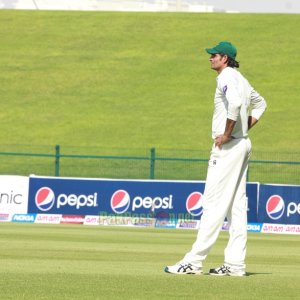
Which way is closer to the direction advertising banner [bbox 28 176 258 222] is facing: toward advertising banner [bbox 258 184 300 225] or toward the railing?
the advertising banner

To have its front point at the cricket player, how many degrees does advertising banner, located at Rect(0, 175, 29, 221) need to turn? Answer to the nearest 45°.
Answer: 0° — it already faces them

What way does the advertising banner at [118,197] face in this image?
toward the camera

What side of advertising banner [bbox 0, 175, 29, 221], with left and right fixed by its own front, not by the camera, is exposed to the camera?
front

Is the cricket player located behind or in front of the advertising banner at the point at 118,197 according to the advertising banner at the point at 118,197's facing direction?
in front

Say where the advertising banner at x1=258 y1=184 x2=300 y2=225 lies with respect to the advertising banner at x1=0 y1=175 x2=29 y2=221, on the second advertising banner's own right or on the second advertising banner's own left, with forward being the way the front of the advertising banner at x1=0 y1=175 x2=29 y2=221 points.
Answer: on the second advertising banner's own left

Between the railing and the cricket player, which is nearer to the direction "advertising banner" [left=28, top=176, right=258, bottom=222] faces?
the cricket player
